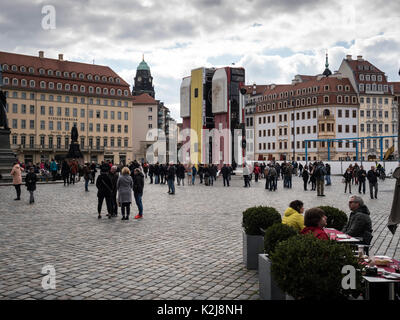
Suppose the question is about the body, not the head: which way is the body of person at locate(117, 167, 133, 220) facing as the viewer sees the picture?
away from the camera

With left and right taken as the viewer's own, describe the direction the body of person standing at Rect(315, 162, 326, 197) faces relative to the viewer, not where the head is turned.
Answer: facing away from the viewer

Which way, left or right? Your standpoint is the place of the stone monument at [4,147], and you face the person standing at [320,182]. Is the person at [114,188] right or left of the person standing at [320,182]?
right
